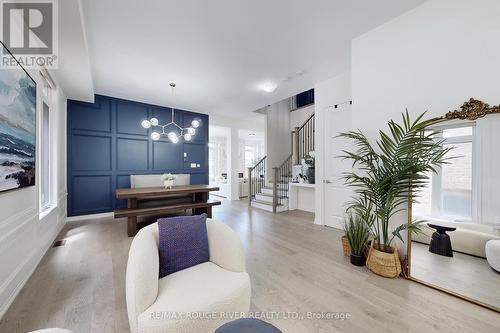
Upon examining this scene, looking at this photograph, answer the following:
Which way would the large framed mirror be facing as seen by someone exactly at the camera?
facing the viewer and to the left of the viewer

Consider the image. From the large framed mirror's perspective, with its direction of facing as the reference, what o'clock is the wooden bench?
The wooden bench is roughly at 1 o'clock from the large framed mirror.

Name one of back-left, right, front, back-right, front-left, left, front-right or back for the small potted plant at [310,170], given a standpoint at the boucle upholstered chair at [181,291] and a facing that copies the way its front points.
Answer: left

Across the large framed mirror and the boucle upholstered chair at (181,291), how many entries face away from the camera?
0

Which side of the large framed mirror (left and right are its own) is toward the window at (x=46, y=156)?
front

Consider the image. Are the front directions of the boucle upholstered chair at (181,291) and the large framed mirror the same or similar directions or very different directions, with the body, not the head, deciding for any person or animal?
very different directions

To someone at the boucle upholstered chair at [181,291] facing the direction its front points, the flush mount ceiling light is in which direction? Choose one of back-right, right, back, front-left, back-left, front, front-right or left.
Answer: left

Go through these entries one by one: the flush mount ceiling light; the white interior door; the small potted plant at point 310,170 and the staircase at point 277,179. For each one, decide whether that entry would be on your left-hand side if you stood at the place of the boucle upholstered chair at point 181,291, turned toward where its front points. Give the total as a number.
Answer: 4

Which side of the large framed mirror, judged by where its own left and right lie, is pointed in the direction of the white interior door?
right

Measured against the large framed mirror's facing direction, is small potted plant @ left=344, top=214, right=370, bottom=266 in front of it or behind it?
in front

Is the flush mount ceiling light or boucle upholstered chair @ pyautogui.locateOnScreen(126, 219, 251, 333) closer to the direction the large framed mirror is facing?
the boucle upholstered chair

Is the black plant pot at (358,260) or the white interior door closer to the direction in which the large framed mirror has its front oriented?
the black plant pot
